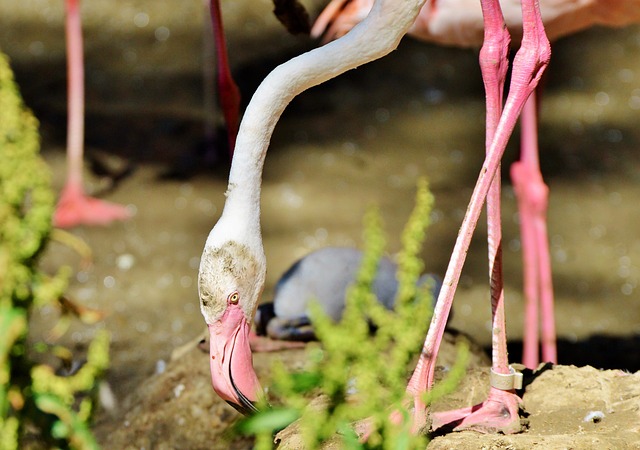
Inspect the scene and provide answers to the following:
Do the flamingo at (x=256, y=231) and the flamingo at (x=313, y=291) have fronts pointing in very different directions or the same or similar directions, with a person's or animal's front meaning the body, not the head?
same or similar directions

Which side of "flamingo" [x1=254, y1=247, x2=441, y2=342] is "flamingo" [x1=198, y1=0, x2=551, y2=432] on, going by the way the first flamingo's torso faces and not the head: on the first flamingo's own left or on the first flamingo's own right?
on the first flamingo's own left

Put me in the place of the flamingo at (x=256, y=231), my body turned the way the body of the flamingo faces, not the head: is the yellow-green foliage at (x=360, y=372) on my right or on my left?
on my left

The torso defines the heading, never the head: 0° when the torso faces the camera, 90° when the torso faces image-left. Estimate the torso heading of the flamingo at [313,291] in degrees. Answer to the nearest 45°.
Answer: approximately 90°

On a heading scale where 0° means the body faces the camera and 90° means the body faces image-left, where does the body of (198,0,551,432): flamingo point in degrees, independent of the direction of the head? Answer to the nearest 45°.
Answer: approximately 90°

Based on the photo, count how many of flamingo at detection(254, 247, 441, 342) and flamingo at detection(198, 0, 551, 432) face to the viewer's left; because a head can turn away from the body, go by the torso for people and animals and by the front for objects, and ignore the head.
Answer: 2
